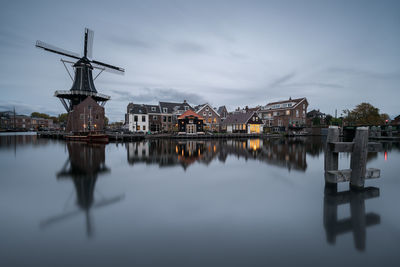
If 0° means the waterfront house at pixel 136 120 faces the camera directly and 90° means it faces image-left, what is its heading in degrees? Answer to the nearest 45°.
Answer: approximately 0°

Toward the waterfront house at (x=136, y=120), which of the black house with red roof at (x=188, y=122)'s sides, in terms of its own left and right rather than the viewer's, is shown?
right

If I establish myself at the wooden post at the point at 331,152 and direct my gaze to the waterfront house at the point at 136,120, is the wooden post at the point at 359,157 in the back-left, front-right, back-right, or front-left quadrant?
back-right

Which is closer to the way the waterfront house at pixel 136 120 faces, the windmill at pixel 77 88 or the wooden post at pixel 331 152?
the wooden post

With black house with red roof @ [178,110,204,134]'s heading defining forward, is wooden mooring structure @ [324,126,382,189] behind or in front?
in front

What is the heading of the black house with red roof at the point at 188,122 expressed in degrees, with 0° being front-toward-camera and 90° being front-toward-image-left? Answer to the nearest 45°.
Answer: approximately 0°

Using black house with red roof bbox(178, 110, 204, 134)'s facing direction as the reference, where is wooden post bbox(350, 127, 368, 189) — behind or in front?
in front

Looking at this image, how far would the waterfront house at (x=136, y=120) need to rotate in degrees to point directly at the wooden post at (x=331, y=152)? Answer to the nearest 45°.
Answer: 0° — it already faces it

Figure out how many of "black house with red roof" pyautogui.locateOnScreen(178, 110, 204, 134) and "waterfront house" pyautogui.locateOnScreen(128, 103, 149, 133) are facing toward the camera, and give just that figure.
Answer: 2

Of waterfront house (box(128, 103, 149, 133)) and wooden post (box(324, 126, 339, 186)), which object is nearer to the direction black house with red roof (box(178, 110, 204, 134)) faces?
the wooden post

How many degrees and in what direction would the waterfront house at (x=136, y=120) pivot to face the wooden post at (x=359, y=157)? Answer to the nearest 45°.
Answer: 0° — it already faces it

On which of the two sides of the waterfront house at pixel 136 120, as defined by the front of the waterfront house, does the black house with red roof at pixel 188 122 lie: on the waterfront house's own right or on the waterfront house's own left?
on the waterfront house's own left
